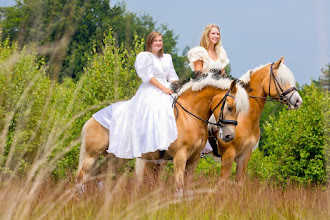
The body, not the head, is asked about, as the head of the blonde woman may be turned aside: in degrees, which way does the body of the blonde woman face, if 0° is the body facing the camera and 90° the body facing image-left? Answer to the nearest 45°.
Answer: approximately 315°

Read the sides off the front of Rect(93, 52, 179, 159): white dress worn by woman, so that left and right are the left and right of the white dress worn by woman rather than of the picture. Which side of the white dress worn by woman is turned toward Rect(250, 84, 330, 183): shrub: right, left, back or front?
left

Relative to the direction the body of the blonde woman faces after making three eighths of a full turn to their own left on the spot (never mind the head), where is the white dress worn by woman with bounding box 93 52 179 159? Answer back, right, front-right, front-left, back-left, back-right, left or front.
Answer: back-left

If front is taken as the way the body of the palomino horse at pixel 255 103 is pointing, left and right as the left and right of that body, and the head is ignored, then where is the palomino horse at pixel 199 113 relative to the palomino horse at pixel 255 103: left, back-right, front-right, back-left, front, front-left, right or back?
right

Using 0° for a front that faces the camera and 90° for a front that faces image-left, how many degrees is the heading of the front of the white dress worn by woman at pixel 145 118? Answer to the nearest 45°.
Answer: approximately 315°

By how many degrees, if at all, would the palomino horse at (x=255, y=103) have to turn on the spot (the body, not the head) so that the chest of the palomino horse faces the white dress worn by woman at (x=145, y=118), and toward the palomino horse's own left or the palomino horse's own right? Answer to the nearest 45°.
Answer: approximately 90° to the palomino horse's own right

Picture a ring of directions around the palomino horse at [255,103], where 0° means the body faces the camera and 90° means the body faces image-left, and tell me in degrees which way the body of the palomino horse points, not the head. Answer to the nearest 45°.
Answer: approximately 315°

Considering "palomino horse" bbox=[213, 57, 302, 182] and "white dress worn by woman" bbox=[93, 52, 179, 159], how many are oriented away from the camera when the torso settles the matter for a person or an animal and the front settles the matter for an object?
0
